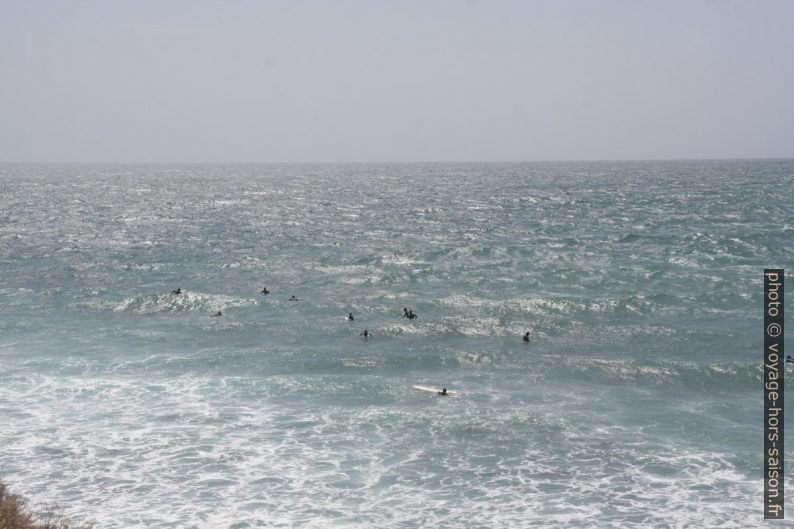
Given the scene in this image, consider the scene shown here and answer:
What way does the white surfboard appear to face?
to the viewer's left
